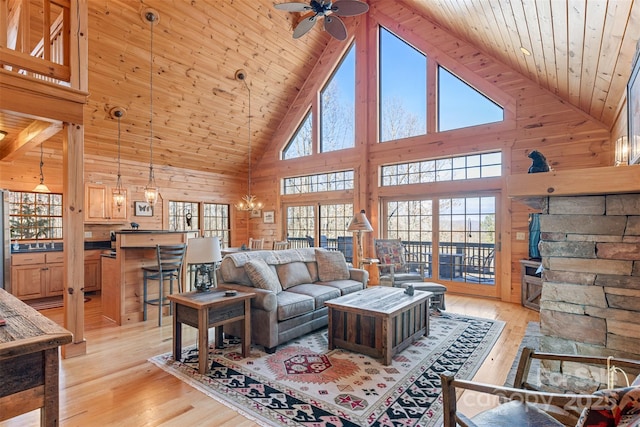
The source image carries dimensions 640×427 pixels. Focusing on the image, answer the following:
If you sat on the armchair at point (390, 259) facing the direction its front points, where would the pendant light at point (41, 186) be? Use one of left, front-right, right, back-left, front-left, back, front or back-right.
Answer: back-right

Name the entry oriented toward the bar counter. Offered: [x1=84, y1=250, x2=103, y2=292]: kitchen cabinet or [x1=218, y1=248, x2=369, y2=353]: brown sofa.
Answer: the kitchen cabinet

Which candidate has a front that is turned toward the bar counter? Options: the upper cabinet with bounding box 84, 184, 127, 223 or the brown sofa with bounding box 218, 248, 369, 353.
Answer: the upper cabinet

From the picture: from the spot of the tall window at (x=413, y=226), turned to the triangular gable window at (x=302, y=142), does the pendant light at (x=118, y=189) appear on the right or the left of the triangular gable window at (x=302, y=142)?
left

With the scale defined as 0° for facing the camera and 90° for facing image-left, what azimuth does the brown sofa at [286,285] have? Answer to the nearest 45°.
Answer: approximately 315°

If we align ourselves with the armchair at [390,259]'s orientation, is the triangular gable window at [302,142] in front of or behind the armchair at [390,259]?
behind

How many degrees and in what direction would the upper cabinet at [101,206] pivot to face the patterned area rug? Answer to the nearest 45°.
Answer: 0° — it already faces it

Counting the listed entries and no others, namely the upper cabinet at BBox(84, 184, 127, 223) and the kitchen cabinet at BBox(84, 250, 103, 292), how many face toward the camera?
2

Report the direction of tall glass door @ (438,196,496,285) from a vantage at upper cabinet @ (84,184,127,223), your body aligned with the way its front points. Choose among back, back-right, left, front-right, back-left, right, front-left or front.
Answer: front-left

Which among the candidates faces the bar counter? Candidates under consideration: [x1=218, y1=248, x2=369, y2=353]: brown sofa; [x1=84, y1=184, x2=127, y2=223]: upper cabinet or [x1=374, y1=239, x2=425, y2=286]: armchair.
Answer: the upper cabinet

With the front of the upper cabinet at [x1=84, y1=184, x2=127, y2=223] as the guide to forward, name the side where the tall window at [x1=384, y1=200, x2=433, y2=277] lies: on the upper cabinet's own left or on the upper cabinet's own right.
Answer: on the upper cabinet's own left

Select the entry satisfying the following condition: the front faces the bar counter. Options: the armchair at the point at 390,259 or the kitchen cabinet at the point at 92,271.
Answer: the kitchen cabinet
